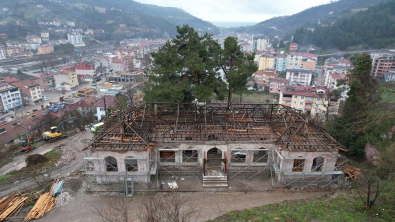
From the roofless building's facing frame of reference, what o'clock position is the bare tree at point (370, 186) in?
The bare tree is roughly at 10 o'clock from the roofless building.

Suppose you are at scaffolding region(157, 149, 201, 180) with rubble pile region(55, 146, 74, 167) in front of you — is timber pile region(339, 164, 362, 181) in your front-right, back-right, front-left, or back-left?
back-right

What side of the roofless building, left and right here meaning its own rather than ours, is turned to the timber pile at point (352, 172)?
left

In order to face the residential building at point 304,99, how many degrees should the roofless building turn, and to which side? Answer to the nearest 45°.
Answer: approximately 135° to its left

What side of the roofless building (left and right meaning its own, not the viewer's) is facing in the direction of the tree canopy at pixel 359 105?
left

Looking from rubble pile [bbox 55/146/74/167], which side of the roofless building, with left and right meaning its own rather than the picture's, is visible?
right

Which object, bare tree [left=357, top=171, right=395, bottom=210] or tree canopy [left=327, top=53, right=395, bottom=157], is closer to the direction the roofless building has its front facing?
the bare tree

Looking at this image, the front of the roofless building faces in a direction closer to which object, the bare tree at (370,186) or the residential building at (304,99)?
the bare tree

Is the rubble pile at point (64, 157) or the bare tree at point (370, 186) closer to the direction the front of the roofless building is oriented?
the bare tree
